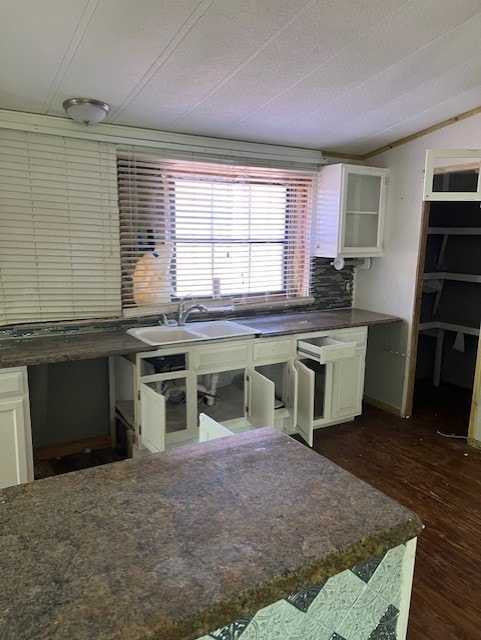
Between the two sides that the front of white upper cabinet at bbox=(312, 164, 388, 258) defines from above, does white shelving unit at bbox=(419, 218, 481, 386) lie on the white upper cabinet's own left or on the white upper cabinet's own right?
on the white upper cabinet's own left

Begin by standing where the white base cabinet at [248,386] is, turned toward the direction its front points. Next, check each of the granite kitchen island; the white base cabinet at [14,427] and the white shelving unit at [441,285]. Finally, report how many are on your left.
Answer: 1

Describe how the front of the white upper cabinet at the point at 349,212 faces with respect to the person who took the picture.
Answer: facing the viewer and to the right of the viewer

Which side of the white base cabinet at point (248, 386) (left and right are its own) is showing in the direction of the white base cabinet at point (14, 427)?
right

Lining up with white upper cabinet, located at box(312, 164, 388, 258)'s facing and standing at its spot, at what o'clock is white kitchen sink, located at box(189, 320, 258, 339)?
The white kitchen sink is roughly at 3 o'clock from the white upper cabinet.

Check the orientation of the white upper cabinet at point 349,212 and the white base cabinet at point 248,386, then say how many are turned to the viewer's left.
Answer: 0
